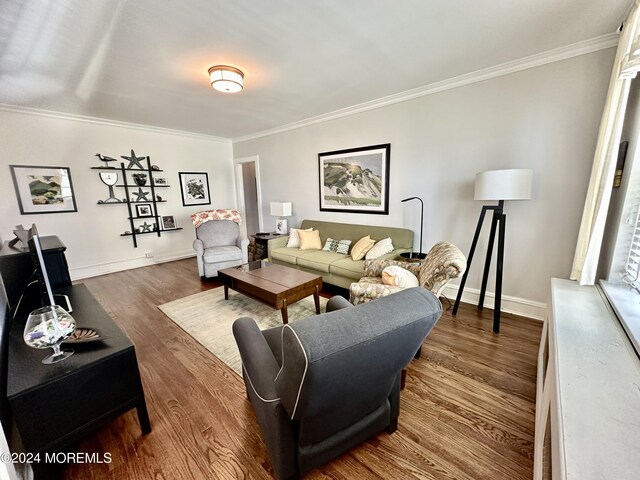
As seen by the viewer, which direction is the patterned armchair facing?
to the viewer's left

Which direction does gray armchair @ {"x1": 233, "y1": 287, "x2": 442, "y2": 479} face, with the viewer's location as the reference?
facing away from the viewer and to the left of the viewer

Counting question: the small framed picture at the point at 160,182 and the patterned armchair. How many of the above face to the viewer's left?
1

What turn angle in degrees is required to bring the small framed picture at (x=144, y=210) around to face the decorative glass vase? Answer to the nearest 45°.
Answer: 0° — it already faces it

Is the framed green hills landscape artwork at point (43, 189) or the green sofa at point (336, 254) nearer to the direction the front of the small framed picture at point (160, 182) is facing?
the green sofa

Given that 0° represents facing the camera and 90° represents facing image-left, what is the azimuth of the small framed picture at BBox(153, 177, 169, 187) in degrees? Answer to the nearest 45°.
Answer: approximately 0°
